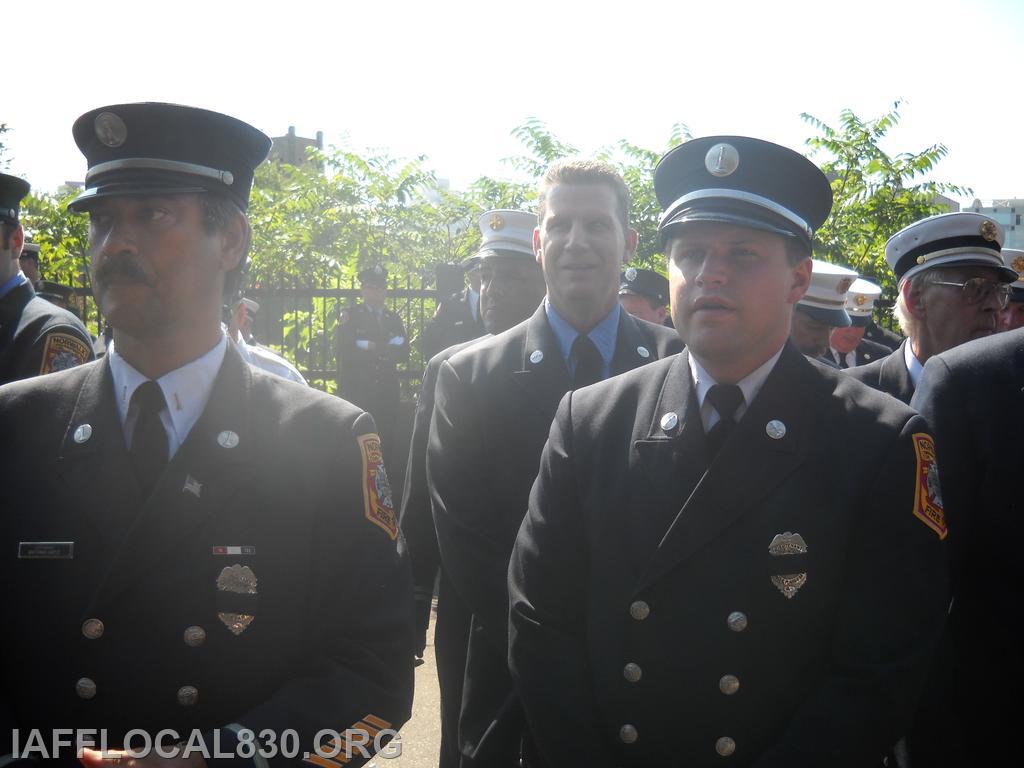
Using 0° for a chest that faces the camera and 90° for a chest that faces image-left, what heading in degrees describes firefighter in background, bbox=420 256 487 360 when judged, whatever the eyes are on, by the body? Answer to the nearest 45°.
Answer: approximately 315°

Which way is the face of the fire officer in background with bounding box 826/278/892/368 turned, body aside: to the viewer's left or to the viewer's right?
to the viewer's left

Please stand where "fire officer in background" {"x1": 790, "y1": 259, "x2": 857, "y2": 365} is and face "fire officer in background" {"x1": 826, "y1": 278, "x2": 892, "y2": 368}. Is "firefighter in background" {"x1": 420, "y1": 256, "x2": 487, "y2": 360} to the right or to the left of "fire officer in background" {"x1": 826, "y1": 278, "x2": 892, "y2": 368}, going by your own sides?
left

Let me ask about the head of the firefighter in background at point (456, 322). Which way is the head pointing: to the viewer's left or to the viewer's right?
to the viewer's left

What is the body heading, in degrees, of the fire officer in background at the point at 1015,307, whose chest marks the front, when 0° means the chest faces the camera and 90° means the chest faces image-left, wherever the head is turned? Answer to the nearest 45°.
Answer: approximately 45°
